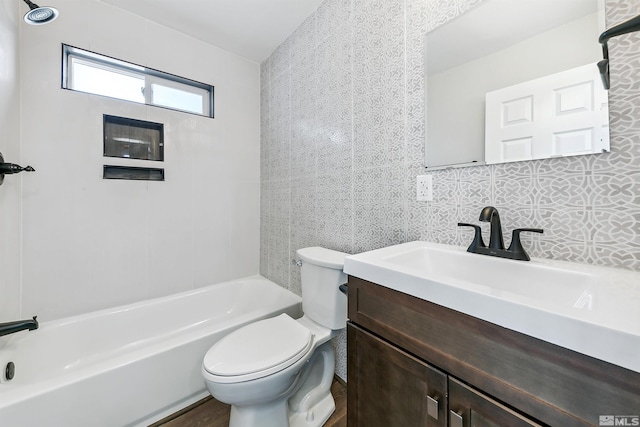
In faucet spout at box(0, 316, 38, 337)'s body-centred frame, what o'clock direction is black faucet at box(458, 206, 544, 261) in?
The black faucet is roughly at 2 o'clock from the faucet spout.

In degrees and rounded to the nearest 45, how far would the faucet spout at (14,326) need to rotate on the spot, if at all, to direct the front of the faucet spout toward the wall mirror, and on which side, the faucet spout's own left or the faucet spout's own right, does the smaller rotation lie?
approximately 45° to the faucet spout's own right

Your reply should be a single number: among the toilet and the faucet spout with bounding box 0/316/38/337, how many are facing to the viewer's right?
1

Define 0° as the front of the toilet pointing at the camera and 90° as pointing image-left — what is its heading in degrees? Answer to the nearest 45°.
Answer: approximately 45°

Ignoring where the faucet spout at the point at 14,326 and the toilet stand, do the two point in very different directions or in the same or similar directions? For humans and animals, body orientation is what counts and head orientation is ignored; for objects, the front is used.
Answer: very different directions

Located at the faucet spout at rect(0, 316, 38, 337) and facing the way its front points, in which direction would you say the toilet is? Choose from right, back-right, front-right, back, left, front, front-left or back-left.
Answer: front-right

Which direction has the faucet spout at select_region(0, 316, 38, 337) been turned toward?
to the viewer's right
